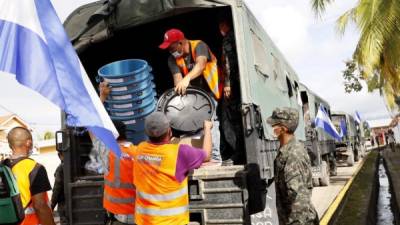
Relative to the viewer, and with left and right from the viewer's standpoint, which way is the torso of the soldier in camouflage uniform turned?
facing to the left of the viewer

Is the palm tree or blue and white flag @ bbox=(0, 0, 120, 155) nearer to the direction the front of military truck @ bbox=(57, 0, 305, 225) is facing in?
the palm tree

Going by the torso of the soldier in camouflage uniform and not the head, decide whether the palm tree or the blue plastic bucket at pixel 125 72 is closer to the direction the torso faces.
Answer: the blue plastic bucket

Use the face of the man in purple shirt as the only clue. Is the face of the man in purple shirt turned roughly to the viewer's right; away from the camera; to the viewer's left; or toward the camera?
away from the camera

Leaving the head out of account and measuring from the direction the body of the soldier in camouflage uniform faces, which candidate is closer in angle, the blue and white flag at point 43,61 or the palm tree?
the blue and white flag

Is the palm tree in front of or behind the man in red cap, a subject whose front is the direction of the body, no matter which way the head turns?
behind

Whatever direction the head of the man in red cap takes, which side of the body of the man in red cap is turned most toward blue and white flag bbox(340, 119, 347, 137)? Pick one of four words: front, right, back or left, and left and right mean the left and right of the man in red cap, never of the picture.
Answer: back

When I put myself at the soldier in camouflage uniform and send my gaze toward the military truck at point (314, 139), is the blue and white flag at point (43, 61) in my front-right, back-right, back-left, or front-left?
back-left

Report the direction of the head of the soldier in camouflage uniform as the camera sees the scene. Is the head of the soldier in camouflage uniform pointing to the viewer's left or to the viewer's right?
to the viewer's left

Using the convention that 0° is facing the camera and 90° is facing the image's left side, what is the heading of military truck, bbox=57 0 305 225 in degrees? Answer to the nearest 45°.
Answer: approximately 225°
